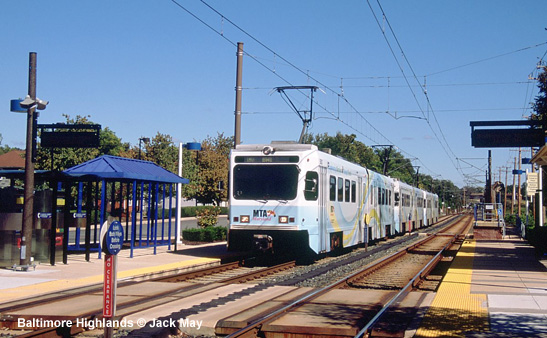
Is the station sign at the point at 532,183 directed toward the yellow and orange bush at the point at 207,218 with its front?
no

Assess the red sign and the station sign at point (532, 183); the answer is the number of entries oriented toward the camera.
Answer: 2

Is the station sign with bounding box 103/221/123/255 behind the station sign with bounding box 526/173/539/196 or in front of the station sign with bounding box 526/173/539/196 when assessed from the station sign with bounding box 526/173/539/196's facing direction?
in front

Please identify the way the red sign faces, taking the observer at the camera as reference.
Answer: facing the viewer

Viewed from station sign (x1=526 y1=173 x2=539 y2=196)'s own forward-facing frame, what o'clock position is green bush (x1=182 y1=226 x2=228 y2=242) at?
The green bush is roughly at 2 o'clock from the station sign.

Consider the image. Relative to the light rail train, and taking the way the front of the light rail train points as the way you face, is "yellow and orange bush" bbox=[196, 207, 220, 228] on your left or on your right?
on your right

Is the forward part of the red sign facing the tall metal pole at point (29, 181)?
no

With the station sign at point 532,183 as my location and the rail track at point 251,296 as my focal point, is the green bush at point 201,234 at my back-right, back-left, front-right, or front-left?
front-right

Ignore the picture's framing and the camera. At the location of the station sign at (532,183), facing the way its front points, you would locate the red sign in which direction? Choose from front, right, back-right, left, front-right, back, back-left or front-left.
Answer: front

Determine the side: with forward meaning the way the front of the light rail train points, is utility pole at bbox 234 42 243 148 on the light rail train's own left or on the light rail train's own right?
on the light rail train's own right

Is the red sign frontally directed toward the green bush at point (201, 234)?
no

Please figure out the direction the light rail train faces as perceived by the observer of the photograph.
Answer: facing the viewer and to the left of the viewer

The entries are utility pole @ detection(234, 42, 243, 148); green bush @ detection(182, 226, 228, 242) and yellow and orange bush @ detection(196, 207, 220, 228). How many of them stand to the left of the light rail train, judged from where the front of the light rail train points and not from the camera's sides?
0

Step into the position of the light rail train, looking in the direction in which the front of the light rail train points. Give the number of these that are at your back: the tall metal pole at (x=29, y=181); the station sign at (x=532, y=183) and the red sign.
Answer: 1

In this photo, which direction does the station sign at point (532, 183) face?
toward the camera
